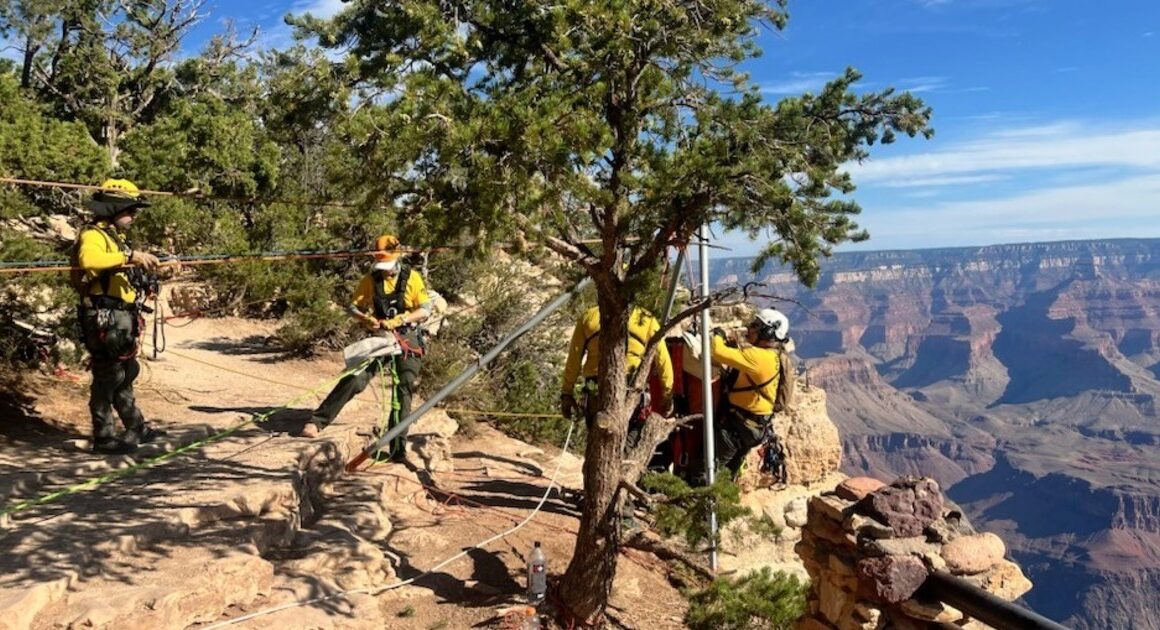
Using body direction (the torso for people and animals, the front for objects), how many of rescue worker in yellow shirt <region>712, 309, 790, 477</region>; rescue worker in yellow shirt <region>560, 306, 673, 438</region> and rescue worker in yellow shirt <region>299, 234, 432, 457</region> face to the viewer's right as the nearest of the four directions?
0

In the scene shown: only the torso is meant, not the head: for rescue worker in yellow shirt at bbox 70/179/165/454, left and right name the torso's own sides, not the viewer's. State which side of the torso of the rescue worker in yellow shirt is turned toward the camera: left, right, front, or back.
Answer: right

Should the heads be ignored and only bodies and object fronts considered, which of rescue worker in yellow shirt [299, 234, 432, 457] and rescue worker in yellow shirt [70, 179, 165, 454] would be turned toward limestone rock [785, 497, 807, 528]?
rescue worker in yellow shirt [70, 179, 165, 454]

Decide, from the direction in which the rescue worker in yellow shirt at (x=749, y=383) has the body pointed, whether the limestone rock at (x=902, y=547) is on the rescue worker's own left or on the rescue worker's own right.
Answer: on the rescue worker's own left

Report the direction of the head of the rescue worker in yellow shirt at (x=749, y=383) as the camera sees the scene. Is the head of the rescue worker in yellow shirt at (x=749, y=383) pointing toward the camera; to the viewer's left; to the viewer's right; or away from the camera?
to the viewer's left

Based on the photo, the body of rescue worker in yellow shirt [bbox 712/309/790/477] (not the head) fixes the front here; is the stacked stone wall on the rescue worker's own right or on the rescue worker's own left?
on the rescue worker's own left

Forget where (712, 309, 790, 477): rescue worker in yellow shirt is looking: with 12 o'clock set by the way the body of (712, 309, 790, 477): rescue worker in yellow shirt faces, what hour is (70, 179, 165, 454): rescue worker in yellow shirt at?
(70, 179, 165, 454): rescue worker in yellow shirt is roughly at 11 o'clock from (712, 309, 790, 477): rescue worker in yellow shirt.

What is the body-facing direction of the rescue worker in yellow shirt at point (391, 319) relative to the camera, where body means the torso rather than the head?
toward the camera

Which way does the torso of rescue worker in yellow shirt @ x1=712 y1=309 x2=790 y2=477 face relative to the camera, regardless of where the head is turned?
to the viewer's left

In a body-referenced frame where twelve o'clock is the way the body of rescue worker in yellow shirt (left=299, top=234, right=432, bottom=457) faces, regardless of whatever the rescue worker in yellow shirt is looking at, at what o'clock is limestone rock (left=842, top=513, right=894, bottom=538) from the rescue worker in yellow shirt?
The limestone rock is roughly at 11 o'clock from the rescue worker in yellow shirt.
